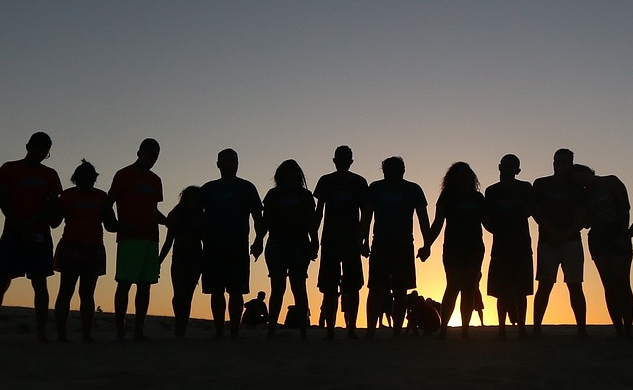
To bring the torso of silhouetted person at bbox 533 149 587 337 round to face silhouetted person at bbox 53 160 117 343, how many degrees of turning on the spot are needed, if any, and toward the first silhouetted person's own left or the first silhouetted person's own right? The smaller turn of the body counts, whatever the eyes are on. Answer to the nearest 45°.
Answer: approximately 45° to the first silhouetted person's own right

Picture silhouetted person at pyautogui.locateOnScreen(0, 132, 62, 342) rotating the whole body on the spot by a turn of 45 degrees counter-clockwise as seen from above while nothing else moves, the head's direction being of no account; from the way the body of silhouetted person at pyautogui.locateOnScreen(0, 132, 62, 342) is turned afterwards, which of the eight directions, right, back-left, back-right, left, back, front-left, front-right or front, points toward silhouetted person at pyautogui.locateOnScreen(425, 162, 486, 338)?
front-left

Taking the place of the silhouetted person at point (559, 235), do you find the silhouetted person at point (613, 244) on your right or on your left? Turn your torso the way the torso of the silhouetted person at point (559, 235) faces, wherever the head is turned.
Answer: on your left

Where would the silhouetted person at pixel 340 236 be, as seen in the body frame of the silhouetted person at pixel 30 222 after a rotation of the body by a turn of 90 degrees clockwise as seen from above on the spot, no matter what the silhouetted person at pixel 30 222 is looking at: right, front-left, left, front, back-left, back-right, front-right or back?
back

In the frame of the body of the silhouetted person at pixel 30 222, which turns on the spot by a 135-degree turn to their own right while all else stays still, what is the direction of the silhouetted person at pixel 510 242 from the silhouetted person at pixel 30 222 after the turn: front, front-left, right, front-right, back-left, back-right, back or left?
back-right

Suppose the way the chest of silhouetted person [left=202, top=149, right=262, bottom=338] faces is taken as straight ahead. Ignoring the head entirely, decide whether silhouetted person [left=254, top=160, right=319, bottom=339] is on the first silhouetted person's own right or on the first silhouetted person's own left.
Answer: on the first silhouetted person's own left

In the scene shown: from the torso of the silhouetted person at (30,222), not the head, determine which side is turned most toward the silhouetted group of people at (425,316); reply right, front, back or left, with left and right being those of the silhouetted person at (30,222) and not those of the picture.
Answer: left

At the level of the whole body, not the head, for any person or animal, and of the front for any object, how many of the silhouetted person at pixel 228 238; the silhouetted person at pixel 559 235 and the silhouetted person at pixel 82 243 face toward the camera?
3

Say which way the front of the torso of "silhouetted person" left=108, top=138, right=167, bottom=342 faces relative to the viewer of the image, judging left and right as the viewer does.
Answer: facing the viewer and to the right of the viewer
